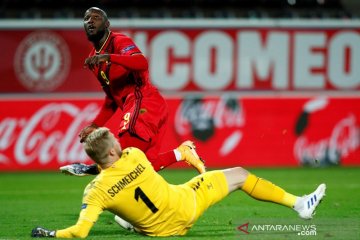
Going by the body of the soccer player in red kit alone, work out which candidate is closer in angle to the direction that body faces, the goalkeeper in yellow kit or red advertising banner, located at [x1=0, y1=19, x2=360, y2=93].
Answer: the goalkeeper in yellow kit

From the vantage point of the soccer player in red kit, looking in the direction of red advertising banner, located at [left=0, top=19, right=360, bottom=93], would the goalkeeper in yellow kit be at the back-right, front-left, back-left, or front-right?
back-right

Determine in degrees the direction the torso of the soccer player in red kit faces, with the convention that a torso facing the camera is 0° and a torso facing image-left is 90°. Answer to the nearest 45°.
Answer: approximately 45°

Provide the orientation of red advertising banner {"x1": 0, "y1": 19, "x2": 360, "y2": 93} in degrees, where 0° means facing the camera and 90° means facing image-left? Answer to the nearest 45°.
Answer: approximately 0°

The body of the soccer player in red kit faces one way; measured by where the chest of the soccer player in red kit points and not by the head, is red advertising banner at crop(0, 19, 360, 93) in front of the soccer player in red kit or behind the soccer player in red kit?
behind
